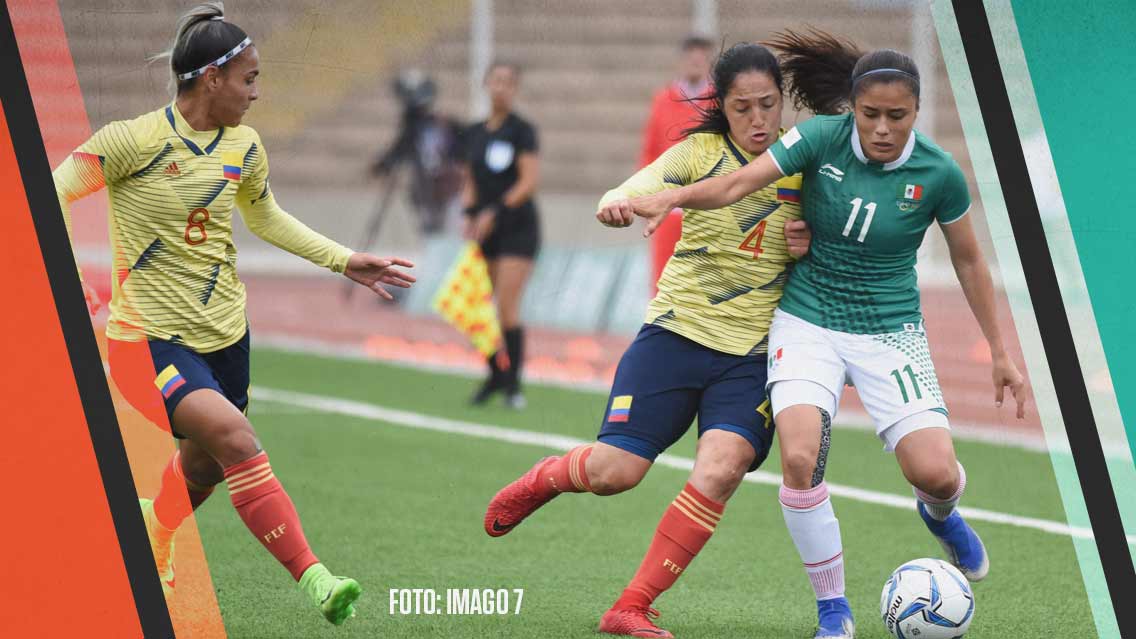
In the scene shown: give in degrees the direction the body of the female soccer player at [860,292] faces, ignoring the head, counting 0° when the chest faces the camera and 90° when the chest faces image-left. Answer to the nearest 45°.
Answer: approximately 0°

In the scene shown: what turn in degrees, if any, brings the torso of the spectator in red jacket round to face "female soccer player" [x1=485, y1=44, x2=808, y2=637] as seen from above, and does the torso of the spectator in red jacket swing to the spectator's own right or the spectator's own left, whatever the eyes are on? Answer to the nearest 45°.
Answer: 0° — they already face them

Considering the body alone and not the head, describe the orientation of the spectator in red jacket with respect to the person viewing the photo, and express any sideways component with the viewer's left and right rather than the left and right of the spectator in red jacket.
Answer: facing the viewer

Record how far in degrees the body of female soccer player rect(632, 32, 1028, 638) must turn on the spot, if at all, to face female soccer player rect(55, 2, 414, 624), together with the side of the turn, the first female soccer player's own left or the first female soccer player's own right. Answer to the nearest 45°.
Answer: approximately 90° to the first female soccer player's own right

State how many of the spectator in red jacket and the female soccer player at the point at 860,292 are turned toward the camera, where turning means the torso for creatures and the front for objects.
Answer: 2

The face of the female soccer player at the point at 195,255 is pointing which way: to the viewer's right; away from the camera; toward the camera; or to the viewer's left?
to the viewer's right

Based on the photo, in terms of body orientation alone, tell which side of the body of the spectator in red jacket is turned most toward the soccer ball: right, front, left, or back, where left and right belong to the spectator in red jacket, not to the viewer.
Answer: front

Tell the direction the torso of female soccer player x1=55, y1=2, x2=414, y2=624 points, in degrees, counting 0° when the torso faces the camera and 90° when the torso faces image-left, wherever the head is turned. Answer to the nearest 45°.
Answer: approximately 315°

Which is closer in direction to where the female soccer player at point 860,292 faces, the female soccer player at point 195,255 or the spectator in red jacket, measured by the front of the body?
the female soccer player
